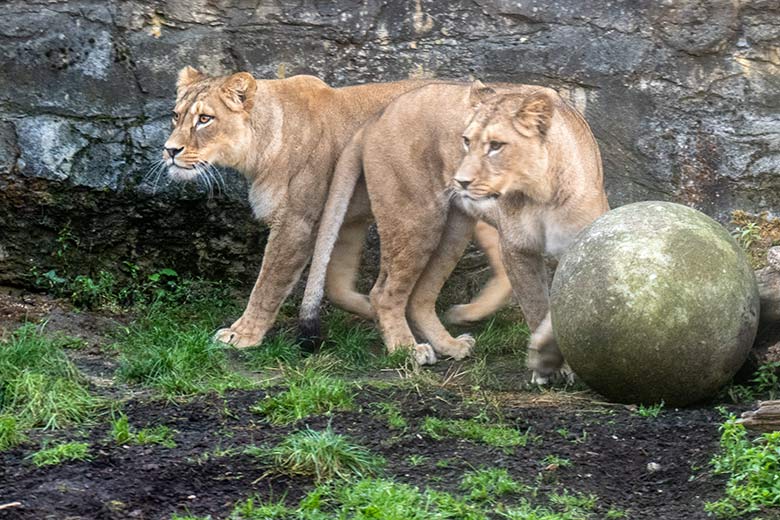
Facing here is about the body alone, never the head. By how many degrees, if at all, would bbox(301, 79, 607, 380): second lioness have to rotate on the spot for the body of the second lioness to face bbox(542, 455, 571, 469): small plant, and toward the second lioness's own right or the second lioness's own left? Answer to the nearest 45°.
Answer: approximately 45° to the second lioness's own right

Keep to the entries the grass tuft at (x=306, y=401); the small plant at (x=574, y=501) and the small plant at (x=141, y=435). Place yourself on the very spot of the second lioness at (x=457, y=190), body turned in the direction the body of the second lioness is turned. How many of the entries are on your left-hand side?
0

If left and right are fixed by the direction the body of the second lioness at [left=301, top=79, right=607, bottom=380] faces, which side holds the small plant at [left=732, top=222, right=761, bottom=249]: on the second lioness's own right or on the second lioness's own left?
on the second lioness's own left

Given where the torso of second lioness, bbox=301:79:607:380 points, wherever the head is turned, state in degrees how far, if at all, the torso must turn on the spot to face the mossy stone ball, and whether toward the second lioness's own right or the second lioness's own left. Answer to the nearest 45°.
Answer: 0° — it already faces it

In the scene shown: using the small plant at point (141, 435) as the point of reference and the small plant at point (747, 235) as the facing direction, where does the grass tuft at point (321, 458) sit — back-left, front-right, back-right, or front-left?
front-right

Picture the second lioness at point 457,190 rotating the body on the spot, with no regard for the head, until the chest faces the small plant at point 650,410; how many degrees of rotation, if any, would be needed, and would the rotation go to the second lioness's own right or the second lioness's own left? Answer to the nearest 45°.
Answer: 0° — it already faces it

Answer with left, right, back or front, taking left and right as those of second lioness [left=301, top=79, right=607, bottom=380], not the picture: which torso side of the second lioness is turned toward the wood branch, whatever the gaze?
front

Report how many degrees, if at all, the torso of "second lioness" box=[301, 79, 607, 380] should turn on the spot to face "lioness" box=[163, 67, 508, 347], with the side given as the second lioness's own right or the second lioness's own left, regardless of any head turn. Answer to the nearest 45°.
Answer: approximately 135° to the second lioness's own right

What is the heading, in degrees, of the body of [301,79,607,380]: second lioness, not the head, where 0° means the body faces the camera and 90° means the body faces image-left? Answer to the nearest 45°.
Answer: approximately 315°

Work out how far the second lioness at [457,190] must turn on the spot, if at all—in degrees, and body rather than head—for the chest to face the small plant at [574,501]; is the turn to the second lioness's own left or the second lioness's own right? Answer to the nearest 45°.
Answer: approximately 45° to the second lioness's own right

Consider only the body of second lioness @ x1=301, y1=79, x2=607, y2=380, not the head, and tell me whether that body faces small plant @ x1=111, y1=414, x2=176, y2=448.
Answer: no

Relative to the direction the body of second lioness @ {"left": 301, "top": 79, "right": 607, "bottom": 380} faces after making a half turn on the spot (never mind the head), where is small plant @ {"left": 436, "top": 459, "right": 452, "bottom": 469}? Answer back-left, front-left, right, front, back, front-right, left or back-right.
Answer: back-left
